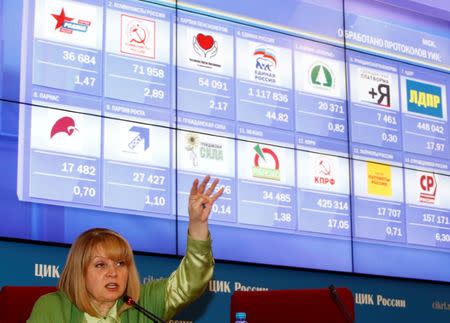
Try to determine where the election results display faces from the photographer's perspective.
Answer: facing the viewer and to the right of the viewer

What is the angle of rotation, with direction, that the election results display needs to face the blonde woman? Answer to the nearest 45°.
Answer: approximately 45° to its right

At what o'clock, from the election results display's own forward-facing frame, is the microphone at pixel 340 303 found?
The microphone is roughly at 1 o'clock from the election results display.

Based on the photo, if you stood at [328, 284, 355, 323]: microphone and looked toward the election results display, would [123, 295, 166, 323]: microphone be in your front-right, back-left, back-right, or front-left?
back-left

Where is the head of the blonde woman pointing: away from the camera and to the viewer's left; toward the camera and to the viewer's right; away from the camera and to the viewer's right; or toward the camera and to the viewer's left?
toward the camera and to the viewer's right

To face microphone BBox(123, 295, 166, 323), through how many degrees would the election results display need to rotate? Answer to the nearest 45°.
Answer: approximately 45° to its right
